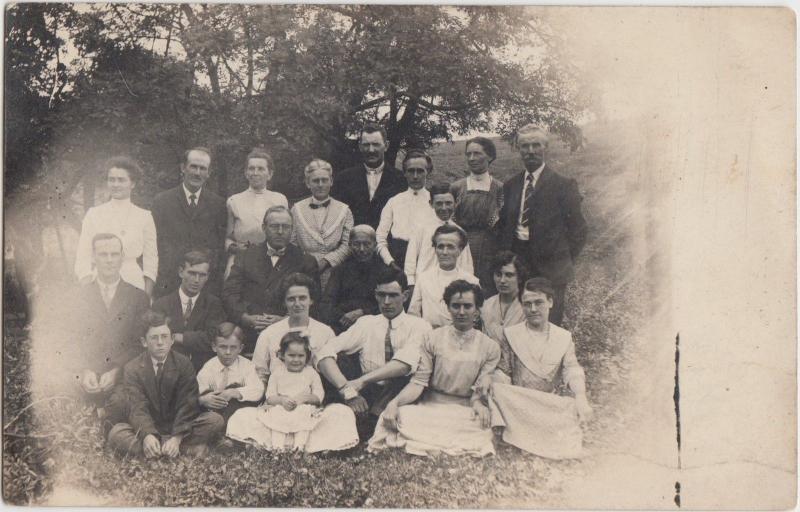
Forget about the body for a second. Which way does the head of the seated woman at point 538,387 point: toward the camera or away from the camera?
toward the camera

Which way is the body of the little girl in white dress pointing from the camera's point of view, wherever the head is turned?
toward the camera

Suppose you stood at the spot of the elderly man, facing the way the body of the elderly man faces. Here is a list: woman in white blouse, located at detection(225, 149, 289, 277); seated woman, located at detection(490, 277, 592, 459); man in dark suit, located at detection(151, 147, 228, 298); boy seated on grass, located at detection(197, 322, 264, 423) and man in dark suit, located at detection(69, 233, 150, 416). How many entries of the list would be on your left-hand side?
1

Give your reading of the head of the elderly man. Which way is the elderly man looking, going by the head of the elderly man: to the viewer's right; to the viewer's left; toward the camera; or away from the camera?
toward the camera

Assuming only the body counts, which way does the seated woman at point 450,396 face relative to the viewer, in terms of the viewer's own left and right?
facing the viewer

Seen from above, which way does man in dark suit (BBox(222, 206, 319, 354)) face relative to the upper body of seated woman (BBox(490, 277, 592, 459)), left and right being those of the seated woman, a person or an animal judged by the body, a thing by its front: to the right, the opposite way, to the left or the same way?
the same way

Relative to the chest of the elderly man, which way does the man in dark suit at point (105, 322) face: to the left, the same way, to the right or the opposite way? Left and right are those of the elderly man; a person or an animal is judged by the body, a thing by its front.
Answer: the same way

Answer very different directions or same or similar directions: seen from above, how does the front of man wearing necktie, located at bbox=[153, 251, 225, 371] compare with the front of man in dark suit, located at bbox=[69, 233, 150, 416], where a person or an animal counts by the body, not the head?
same or similar directions

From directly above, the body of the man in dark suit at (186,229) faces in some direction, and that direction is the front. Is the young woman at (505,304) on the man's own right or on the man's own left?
on the man's own left

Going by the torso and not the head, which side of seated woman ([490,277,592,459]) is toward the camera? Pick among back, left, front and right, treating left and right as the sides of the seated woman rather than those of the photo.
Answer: front

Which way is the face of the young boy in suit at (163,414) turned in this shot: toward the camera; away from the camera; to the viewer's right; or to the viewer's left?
toward the camera

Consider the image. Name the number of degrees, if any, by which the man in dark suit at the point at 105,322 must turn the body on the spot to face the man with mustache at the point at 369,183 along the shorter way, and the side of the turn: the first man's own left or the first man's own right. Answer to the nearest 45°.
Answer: approximately 90° to the first man's own left

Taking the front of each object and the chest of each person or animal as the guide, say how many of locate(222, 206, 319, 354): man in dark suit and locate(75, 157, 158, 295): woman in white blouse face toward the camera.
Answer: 2

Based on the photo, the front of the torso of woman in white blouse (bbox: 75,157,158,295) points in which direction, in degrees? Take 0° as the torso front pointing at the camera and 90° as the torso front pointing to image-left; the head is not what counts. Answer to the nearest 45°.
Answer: approximately 0°

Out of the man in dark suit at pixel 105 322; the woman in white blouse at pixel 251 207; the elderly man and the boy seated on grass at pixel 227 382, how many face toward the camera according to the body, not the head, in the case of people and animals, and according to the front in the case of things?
4

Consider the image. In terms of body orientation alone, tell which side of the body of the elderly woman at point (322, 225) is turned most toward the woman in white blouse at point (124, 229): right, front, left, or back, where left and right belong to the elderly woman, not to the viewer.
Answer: right

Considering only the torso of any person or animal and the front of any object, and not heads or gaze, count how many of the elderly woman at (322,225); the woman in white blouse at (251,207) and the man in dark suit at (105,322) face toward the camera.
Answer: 3

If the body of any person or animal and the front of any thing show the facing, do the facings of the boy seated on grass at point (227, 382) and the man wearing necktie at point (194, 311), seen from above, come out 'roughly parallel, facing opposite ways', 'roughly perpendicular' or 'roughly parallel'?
roughly parallel

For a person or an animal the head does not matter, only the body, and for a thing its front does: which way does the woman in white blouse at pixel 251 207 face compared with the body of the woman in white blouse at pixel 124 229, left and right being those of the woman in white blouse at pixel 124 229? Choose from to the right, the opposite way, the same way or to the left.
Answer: the same way
